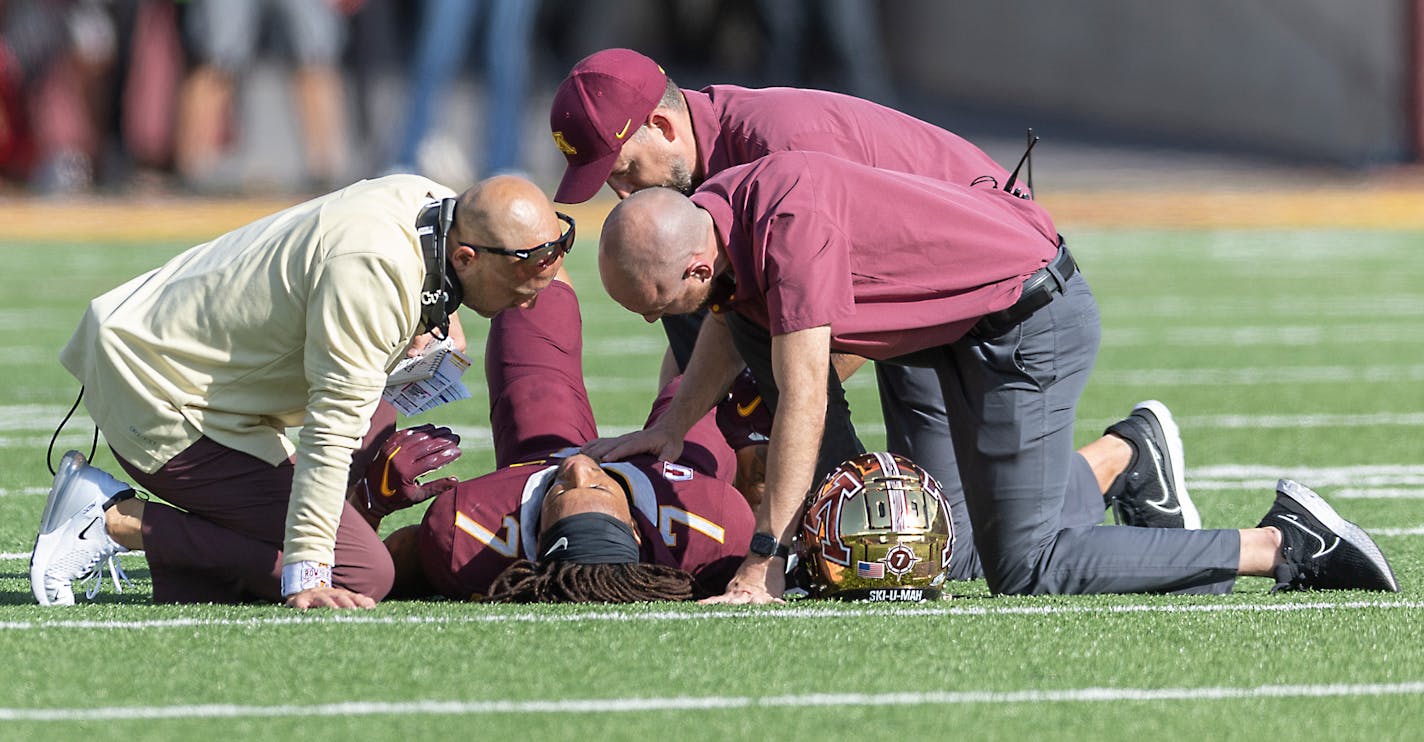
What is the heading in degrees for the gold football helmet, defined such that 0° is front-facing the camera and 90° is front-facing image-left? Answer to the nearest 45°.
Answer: approximately 180°
